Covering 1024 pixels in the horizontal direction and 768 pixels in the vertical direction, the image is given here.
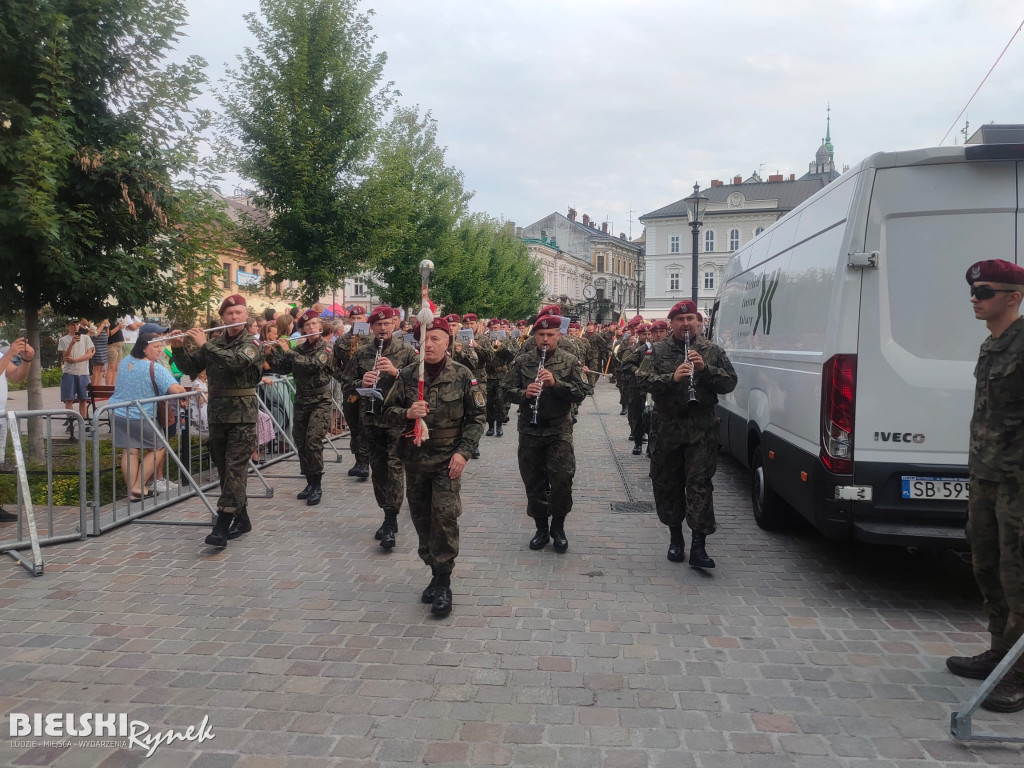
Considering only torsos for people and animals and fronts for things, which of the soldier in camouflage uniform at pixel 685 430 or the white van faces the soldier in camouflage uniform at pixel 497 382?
the white van

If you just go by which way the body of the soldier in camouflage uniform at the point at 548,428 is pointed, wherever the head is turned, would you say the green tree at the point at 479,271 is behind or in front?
behind

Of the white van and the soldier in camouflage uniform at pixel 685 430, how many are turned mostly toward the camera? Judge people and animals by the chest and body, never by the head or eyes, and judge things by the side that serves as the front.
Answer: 1

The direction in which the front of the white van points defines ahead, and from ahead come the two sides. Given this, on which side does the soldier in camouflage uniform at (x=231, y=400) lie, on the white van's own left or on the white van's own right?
on the white van's own left

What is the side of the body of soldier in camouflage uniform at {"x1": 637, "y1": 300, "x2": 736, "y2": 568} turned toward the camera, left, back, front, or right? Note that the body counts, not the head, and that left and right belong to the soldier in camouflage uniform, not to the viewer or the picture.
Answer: front

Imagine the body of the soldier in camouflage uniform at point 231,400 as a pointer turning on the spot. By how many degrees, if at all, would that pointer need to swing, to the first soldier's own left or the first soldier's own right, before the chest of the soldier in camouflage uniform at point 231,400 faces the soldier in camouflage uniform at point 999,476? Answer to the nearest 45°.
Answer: approximately 90° to the first soldier's own left

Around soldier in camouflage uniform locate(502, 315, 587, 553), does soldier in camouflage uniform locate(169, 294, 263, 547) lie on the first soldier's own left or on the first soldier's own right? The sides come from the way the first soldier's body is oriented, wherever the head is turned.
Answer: on the first soldier's own right

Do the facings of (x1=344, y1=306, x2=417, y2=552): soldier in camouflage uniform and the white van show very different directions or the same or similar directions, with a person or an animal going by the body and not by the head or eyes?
very different directions

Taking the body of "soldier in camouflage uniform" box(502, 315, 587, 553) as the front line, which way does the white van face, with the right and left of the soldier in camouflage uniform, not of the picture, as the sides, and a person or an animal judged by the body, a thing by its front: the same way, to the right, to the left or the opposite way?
the opposite way

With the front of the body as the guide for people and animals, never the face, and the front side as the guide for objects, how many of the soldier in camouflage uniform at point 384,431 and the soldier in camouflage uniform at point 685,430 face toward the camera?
2

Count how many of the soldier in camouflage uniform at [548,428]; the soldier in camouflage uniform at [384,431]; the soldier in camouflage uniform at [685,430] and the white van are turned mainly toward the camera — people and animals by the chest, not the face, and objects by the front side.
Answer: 3

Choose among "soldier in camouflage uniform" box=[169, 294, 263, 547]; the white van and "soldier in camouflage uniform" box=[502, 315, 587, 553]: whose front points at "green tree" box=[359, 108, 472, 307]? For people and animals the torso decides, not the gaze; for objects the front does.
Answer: the white van

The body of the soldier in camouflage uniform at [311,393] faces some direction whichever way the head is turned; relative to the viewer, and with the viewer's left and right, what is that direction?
facing the viewer and to the left of the viewer

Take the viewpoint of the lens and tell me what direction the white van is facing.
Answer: facing away from the viewer and to the left of the viewer

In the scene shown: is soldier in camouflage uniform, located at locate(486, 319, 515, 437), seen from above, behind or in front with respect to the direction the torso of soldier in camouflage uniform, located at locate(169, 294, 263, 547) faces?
behind

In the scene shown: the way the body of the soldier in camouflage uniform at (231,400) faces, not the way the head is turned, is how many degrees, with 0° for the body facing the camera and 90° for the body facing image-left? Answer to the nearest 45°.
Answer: approximately 45°

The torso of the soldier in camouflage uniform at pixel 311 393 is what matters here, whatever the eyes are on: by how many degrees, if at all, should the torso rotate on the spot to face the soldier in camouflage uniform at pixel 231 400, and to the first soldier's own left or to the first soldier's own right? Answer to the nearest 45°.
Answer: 0° — they already face them

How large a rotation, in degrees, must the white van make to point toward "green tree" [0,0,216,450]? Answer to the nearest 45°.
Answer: approximately 45° to its left
